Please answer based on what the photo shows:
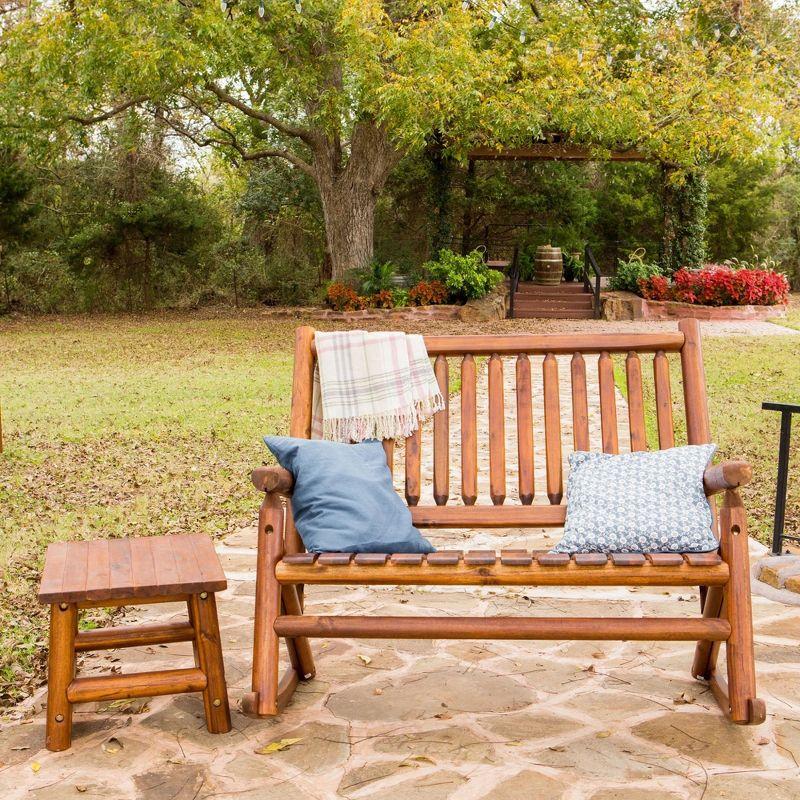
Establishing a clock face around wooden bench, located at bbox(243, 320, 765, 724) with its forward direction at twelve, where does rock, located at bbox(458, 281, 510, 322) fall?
The rock is roughly at 6 o'clock from the wooden bench.

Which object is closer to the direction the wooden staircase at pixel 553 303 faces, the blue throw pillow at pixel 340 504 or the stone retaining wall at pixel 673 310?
the blue throw pillow

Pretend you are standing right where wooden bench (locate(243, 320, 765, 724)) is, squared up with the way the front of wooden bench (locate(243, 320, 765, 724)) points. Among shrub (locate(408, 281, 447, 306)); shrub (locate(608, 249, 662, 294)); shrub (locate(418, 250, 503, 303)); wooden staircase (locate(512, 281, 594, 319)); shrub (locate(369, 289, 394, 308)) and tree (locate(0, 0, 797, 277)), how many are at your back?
6

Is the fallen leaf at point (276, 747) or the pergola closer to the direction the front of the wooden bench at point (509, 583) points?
the fallen leaf

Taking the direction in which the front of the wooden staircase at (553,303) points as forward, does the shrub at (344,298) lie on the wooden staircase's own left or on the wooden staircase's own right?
on the wooden staircase's own right

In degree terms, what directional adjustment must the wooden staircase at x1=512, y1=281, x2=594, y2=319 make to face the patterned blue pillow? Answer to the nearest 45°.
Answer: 0° — it already faces it

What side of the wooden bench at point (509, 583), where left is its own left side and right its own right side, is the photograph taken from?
front

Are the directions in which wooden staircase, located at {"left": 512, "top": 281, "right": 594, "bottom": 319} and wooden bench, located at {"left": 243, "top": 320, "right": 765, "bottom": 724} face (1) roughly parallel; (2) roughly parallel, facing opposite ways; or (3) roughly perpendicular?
roughly parallel

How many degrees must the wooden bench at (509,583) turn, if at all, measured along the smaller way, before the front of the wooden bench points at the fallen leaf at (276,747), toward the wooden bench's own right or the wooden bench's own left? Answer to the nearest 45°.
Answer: approximately 90° to the wooden bench's own right

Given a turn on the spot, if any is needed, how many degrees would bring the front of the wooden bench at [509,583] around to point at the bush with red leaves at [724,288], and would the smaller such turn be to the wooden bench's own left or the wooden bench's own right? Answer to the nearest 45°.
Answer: approximately 180°

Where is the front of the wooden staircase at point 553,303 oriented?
toward the camera

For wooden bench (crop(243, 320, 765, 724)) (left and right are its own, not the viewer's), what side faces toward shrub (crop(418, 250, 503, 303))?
back

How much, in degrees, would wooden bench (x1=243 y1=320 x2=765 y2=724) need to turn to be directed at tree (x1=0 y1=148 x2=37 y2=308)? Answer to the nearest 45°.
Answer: approximately 135° to its right

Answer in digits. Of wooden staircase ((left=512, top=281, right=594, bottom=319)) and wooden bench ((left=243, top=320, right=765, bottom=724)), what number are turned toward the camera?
2

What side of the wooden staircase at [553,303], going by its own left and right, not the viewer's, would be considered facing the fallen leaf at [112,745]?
front

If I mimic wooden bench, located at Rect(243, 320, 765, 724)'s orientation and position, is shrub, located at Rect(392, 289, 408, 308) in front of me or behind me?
behind

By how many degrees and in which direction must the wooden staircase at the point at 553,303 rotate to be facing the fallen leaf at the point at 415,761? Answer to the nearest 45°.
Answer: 0° — it already faces it

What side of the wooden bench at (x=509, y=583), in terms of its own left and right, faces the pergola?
back
